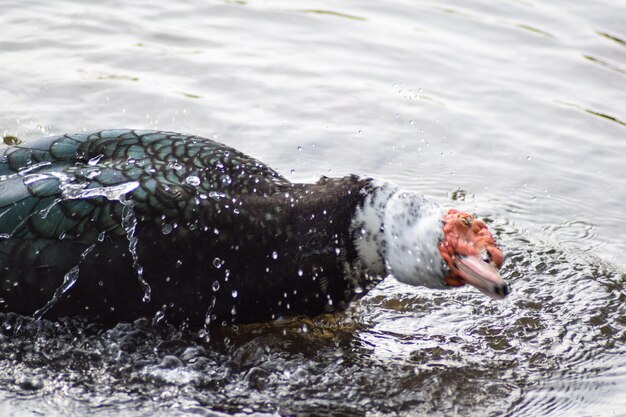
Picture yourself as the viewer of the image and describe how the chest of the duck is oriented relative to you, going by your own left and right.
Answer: facing to the right of the viewer
